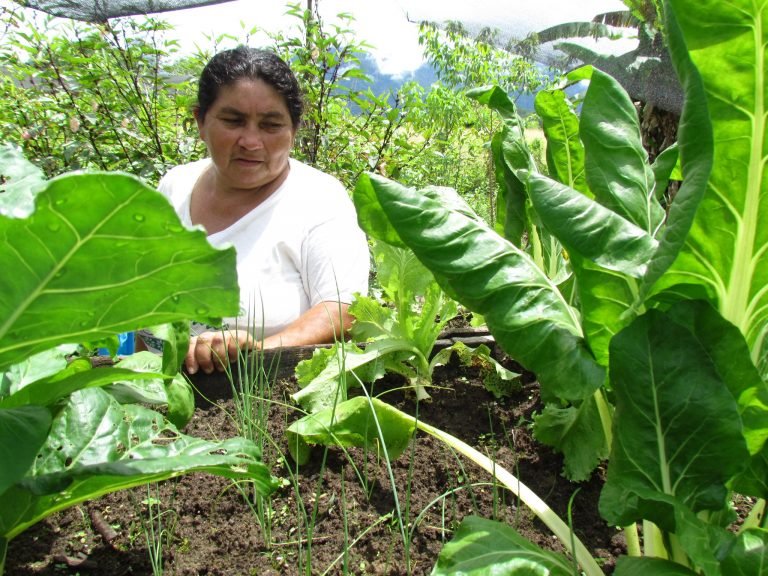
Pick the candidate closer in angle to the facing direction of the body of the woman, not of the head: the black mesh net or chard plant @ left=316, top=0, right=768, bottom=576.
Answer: the chard plant

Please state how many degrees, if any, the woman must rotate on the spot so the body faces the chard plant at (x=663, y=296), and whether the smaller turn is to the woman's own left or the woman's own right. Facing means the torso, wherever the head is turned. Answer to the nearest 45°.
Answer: approximately 45° to the woman's own left

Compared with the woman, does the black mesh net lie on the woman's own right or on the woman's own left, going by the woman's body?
on the woman's own right

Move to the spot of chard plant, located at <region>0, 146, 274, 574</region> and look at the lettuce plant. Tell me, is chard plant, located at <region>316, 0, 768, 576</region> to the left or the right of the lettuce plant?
right

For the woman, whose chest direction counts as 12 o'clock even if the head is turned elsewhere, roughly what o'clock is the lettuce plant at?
The lettuce plant is roughly at 10 o'clock from the woman.

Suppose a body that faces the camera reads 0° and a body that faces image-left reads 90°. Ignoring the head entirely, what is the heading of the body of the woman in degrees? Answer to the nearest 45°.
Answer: approximately 45°
